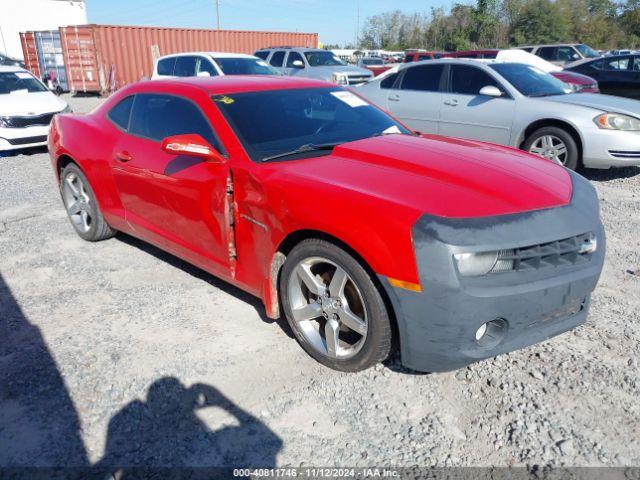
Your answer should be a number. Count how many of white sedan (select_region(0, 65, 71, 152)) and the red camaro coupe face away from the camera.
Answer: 0

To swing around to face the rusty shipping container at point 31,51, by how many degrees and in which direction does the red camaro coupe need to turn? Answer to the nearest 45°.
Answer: approximately 180°

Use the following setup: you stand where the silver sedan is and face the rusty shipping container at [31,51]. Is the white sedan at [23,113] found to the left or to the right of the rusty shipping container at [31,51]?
left

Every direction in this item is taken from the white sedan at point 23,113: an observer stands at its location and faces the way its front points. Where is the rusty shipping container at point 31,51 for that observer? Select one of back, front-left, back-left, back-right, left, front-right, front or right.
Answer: back-left

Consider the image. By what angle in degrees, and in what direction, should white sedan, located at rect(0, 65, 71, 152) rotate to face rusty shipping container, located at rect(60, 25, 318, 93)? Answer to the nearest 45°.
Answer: approximately 135° to its left

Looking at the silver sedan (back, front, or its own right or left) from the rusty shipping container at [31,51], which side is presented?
back

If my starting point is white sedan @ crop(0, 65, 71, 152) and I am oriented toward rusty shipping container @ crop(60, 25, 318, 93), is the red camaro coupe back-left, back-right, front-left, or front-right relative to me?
back-right

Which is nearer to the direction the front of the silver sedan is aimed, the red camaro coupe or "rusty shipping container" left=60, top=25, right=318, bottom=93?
the red camaro coupe

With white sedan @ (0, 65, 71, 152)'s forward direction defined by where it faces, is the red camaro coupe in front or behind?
in front

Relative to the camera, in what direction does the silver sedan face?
facing the viewer and to the right of the viewer

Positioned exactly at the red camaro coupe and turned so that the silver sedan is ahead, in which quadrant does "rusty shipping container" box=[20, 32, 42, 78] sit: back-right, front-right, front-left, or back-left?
front-left
